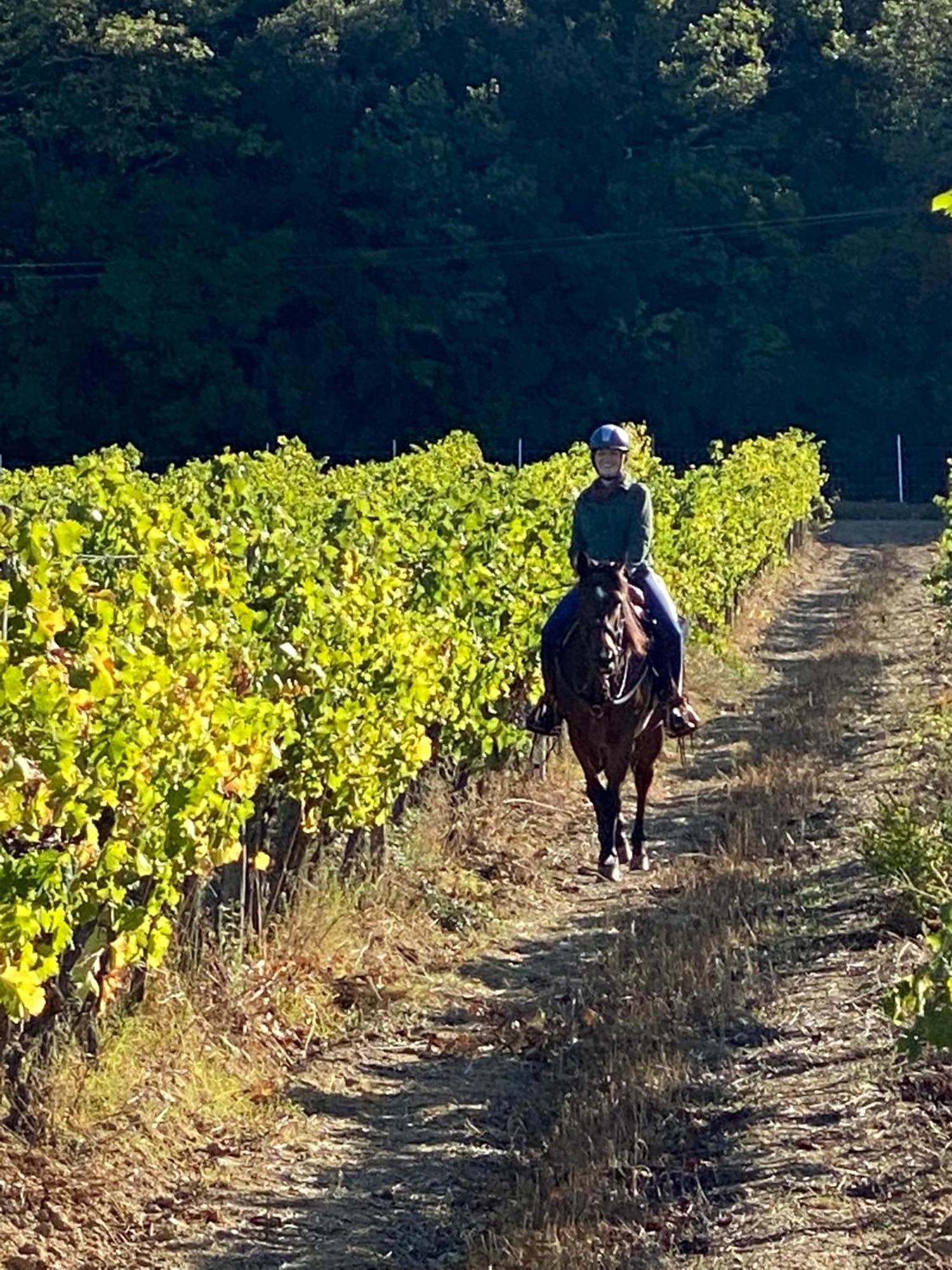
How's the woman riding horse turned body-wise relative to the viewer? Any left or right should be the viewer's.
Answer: facing the viewer

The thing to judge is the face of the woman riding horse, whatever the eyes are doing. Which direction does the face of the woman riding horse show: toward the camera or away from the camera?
toward the camera

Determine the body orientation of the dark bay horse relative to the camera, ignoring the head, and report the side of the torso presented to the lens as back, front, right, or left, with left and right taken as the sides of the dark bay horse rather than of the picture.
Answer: front
